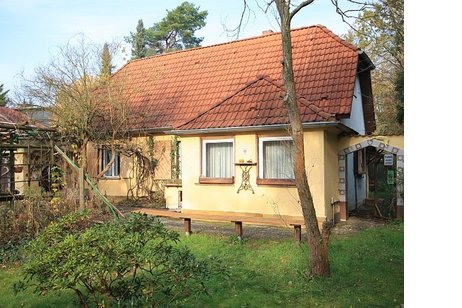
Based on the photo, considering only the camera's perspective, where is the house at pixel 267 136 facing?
facing the viewer

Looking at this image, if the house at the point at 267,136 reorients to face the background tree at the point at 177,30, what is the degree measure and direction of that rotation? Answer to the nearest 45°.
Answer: approximately 180°

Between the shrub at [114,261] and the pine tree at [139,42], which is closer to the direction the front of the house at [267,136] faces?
the shrub

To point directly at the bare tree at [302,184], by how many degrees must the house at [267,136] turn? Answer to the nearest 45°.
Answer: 0° — it already faces it

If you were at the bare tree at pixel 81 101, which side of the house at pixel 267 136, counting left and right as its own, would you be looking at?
right

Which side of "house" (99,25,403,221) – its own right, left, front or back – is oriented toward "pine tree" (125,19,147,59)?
back

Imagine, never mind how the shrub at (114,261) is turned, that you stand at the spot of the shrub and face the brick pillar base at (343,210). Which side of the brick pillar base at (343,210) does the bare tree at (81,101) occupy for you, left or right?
left

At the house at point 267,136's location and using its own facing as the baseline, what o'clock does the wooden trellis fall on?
The wooden trellis is roughly at 3 o'clock from the house.

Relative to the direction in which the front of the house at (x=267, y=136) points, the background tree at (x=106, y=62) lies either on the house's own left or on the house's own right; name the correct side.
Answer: on the house's own right
